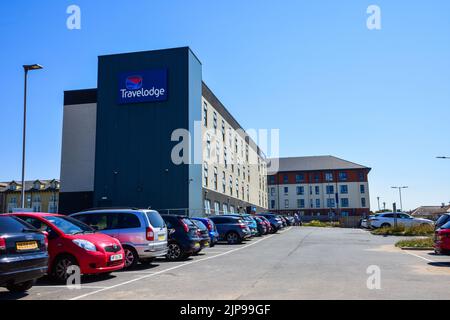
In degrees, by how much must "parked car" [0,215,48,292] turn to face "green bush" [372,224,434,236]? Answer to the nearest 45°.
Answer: approximately 90° to its right

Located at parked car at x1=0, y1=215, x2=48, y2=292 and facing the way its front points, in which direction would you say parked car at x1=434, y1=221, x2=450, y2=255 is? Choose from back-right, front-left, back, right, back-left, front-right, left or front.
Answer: back-right

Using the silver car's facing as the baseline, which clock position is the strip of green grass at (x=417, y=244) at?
The strip of green grass is roughly at 4 o'clock from the silver car.

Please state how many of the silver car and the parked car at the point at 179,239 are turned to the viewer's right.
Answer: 0

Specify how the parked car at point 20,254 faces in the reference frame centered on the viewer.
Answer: facing away from the viewer and to the left of the viewer

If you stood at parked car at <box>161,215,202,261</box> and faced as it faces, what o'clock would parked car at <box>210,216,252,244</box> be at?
parked car at <box>210,216,252,244</box> is roughly at 2 o'clock from parked car at <box>161,215,202,261</box>.

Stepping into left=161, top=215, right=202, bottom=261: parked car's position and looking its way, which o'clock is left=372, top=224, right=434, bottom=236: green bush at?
The green bush is roughly at 3 o'clock from the parked car.

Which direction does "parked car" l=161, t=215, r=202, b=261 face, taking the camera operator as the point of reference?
facing away from the viewer and to the left of the viewer

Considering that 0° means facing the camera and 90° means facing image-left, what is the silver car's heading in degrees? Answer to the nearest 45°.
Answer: approximately 135°
